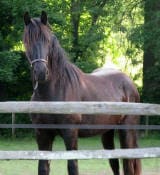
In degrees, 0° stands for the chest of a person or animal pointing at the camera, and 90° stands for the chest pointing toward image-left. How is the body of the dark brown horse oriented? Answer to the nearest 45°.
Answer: approximately 45°
